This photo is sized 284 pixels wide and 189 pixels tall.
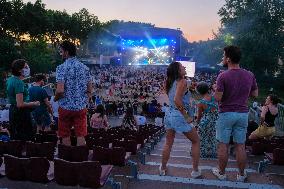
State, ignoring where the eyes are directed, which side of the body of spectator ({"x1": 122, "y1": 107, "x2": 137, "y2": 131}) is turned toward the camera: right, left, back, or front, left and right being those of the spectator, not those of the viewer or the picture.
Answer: back

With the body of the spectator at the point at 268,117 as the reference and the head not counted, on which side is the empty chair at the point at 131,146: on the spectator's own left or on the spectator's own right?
on the spectator's own left

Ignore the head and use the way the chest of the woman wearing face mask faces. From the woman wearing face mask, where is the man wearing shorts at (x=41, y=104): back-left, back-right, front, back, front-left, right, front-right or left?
left

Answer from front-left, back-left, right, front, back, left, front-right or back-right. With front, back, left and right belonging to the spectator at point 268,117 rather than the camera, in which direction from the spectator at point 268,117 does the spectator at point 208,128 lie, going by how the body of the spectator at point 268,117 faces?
front

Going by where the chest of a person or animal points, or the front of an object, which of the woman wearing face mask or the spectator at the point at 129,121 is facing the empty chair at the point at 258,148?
the woman wearing face mask

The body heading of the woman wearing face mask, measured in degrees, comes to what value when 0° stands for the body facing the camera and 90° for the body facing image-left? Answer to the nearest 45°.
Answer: approximately 270°

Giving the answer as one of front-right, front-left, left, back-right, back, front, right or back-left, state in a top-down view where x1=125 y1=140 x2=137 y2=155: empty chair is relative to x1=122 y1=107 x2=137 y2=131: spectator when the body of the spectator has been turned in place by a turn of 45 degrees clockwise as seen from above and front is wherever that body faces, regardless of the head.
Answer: back-right

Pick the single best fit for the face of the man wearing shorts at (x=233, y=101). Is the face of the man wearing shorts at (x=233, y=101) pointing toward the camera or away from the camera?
away from the camera

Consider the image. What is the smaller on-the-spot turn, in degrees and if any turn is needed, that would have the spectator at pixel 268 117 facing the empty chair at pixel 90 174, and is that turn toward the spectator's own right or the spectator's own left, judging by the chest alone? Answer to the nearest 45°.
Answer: approximately 45° to the spectator's own left

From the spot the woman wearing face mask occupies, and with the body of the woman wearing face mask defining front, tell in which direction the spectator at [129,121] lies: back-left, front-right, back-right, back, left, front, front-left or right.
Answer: front-left

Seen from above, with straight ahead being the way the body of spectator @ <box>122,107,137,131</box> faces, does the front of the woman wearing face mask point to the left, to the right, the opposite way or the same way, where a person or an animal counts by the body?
to the right

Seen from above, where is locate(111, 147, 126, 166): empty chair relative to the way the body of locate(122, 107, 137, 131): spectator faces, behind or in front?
behind

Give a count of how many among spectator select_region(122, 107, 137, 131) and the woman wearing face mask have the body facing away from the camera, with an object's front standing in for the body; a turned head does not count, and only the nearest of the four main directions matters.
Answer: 1

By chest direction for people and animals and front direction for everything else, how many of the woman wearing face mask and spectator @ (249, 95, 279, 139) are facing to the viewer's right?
1

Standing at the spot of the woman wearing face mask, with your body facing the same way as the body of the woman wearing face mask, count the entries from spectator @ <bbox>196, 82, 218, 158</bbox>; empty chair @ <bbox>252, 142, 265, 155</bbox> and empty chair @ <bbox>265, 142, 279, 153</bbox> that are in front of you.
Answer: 3

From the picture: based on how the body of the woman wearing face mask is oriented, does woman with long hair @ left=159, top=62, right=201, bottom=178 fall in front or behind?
in front
